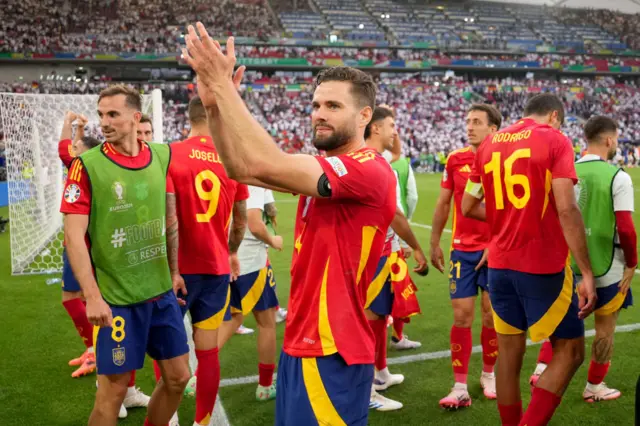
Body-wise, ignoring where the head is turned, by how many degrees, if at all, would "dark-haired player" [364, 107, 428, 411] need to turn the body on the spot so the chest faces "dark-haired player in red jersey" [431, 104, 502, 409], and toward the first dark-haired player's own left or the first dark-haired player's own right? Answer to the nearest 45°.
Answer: approximately 45° to the first dark-haired player's own left

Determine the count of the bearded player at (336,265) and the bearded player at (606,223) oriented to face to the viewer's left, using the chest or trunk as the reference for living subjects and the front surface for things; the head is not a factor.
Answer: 1

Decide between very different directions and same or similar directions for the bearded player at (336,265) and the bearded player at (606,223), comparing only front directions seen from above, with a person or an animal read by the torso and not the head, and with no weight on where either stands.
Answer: very different directions

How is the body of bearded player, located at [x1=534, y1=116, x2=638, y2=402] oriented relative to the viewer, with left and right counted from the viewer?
facing away from the viewer and to the right of the viewer
